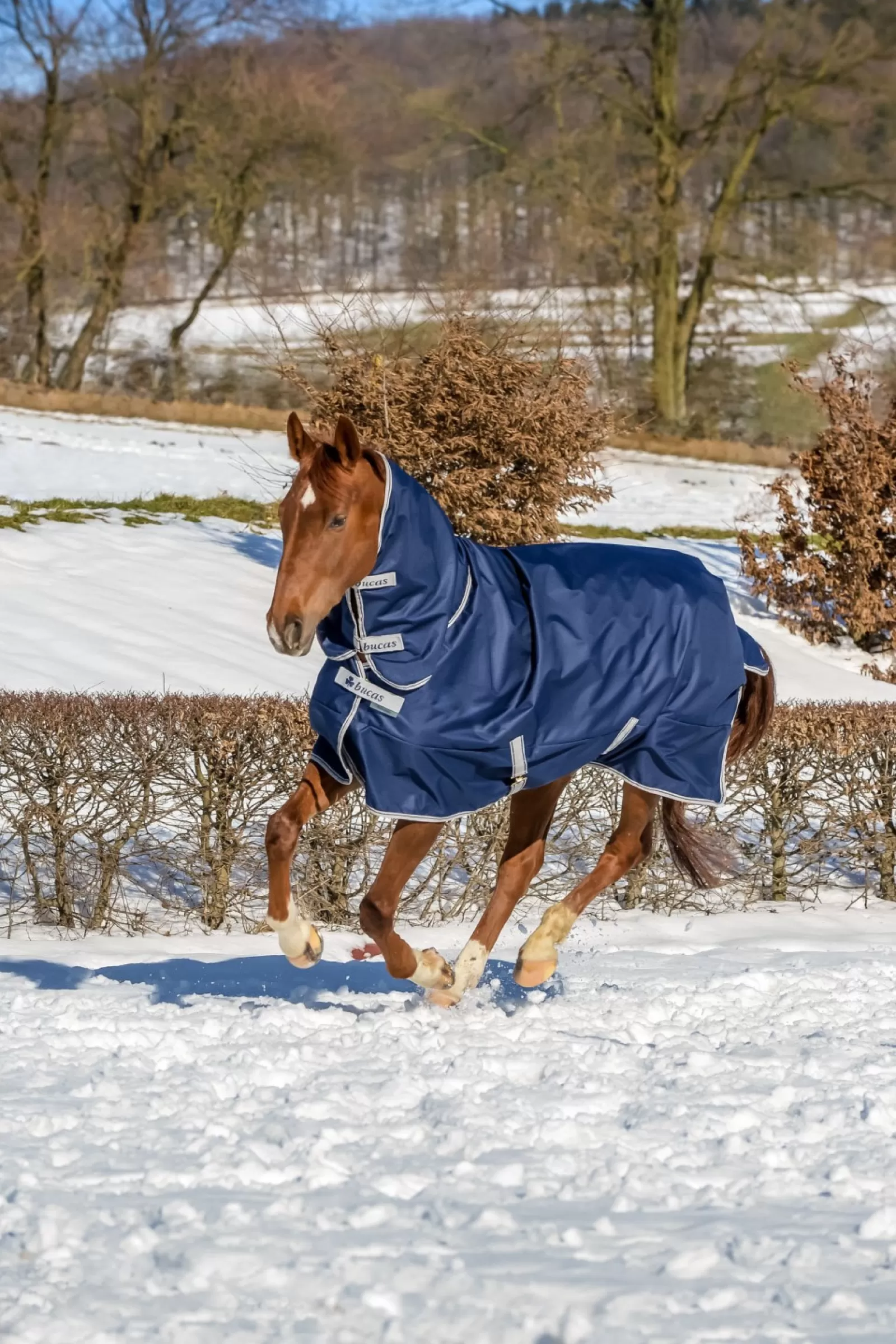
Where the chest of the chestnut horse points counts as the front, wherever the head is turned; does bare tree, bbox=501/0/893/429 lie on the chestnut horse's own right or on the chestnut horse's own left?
on the chestnut horse's own right

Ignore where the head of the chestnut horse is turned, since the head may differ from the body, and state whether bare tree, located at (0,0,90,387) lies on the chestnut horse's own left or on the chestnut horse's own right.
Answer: on the chestnut horse's own right

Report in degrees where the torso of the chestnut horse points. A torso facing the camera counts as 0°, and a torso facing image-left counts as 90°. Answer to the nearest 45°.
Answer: approximately 90°

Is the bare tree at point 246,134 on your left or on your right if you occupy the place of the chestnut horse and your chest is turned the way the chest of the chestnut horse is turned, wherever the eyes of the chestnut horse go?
on your right

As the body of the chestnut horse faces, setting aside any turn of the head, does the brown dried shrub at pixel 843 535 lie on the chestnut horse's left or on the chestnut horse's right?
on the chestnut horse's right

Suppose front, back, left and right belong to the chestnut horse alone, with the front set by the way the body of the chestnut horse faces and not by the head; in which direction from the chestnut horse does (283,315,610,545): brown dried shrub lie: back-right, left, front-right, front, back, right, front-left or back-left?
right

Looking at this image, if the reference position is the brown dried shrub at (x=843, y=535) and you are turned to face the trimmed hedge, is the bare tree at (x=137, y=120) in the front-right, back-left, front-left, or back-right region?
back-right

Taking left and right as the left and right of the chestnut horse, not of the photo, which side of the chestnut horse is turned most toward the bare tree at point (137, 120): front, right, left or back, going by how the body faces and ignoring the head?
right
